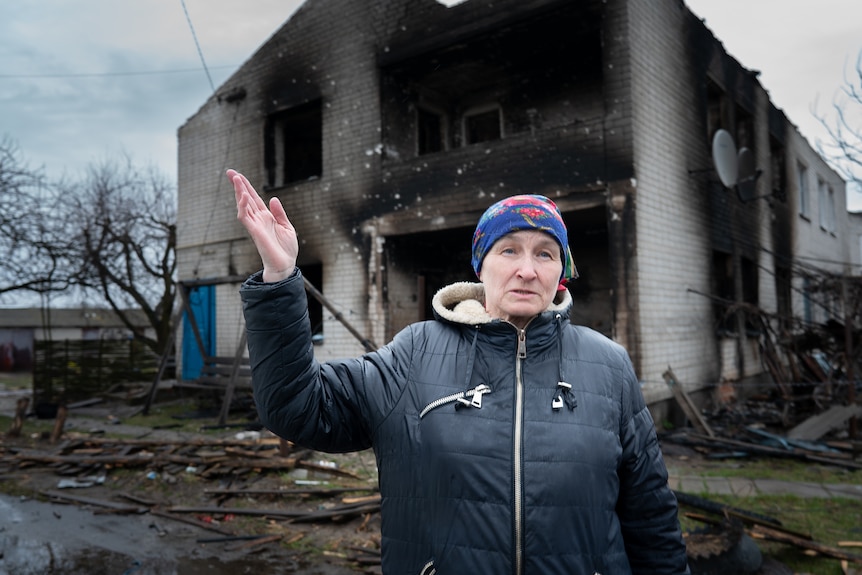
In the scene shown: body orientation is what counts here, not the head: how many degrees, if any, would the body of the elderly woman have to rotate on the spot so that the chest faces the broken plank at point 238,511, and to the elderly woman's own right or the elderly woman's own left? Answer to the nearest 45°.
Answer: approximately 135° to the elderly woman's own right

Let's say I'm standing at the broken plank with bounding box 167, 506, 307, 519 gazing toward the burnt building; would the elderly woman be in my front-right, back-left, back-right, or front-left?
back-right

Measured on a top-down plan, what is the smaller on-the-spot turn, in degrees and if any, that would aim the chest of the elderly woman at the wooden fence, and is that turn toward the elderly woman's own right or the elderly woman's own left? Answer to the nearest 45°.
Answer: approximately 135° to the elderly woman's own right

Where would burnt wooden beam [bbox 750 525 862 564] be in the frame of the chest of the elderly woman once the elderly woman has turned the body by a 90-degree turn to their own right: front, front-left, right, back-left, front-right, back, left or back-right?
back-right

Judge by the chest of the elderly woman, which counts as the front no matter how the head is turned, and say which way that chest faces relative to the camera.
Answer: toward the camera

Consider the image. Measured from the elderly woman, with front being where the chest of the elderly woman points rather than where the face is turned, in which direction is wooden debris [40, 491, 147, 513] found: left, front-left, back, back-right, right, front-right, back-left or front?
back-right

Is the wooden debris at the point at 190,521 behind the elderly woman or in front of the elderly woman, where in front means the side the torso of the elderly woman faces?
behind

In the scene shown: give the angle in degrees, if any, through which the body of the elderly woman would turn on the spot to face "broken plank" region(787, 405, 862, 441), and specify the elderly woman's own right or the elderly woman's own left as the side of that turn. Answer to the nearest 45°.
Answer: approximately 135° to the elderly woman's own left

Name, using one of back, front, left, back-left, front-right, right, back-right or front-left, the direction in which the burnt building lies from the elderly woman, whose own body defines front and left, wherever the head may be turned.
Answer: back
